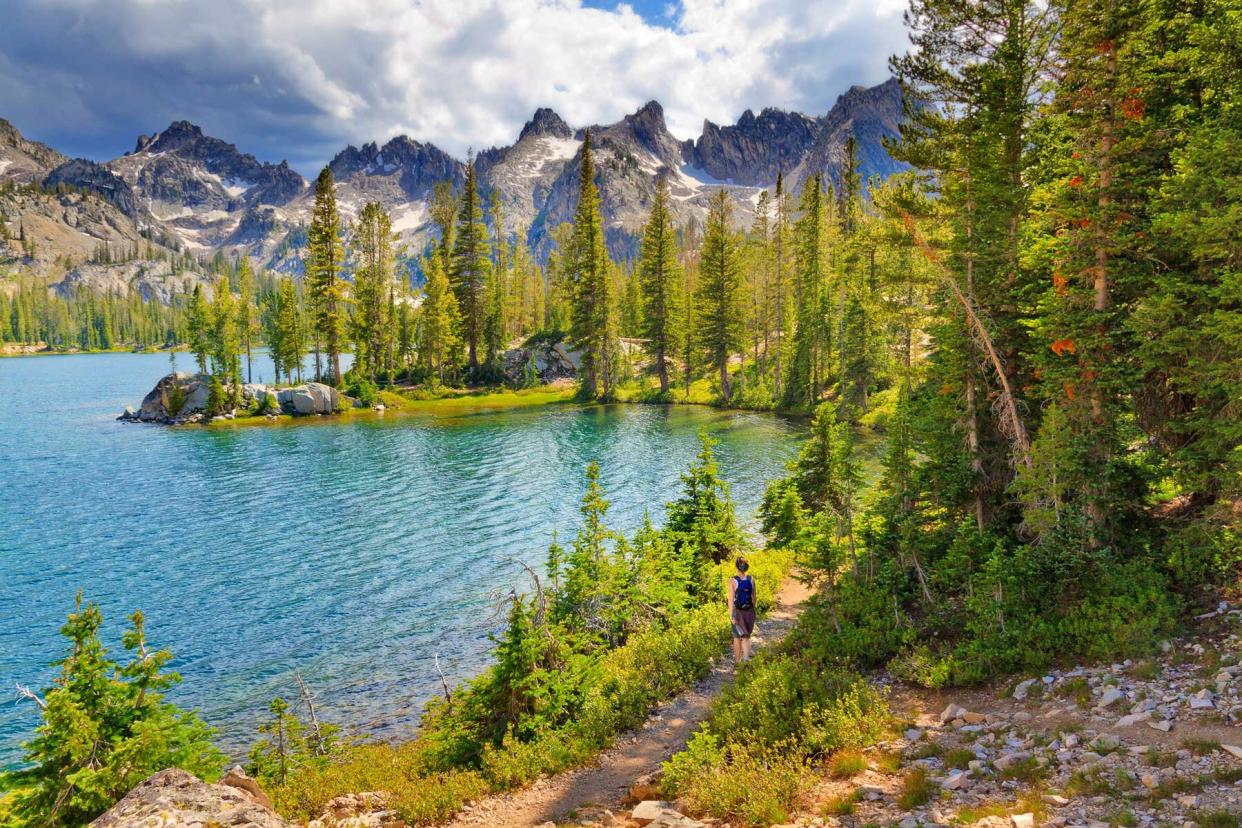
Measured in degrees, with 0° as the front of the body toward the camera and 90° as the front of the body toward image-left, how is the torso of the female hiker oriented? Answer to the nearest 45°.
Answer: approximately 180°

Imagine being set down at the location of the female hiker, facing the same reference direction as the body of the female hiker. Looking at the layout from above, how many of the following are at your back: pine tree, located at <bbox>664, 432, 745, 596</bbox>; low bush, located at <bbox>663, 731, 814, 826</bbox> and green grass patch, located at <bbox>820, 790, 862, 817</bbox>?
2

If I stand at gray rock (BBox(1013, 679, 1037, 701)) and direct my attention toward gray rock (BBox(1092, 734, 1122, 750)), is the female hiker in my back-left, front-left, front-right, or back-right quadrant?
back-right

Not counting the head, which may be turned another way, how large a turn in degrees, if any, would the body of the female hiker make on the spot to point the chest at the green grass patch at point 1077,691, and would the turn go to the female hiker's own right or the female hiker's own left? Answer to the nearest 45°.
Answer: approximately 135° to the female hiker's own right

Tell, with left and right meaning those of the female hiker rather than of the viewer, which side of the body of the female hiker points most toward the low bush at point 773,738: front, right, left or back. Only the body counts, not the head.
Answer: back

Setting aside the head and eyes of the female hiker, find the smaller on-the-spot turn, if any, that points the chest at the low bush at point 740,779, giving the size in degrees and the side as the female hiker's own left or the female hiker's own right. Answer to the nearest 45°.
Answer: approximately 180°

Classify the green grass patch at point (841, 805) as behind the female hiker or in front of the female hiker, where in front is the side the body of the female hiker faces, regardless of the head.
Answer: behind

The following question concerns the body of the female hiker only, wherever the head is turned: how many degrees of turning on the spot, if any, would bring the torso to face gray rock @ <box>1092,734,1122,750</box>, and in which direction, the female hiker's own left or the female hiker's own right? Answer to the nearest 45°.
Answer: approximately 135° to the female hiker's own right

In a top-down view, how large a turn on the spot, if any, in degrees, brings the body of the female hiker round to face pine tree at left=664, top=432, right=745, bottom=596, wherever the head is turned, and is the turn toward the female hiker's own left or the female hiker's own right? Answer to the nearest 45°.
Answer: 0° — they already face it

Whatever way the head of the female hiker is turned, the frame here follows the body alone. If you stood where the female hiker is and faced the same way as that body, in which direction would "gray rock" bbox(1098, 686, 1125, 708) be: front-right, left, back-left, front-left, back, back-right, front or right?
back-right
